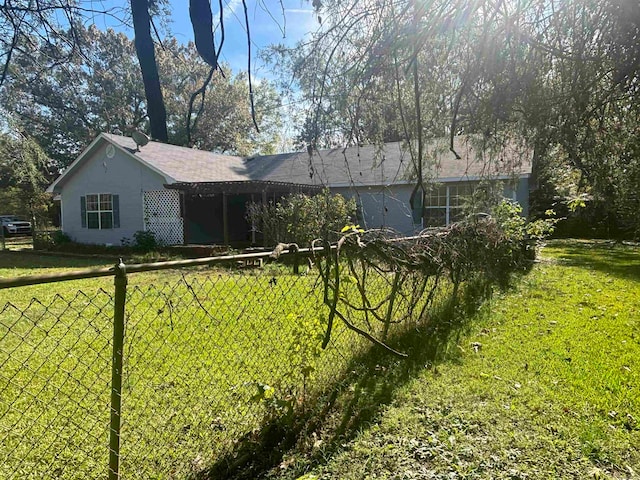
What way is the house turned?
toward the camera

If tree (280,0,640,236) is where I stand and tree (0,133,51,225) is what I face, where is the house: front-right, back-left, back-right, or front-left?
front-right

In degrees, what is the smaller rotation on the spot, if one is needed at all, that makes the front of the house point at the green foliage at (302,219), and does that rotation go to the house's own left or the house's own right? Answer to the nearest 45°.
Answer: approximately 45° to the house's own left

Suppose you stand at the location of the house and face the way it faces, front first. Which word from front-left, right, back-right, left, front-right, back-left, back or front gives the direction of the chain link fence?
front

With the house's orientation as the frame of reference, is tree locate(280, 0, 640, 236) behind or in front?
in front

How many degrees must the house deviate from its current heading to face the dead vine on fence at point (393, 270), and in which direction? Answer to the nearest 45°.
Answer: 0° — it already faces it

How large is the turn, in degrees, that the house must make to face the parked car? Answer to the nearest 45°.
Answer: approximately 135° to its right

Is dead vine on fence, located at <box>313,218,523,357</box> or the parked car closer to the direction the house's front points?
the dead vine on fence
